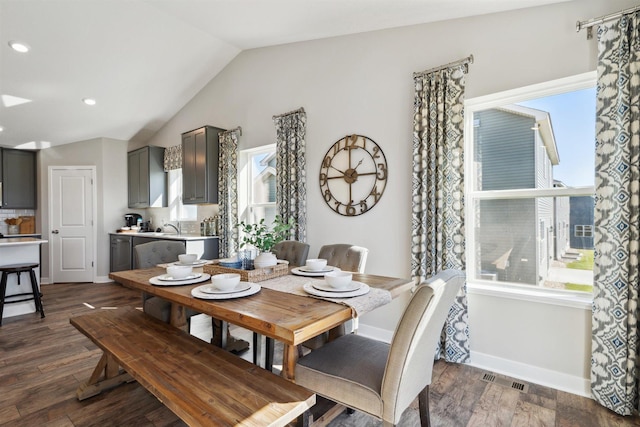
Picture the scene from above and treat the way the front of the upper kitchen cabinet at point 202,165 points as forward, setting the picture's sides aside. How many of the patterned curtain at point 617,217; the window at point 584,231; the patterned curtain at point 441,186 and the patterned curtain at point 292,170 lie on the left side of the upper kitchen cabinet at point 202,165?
4

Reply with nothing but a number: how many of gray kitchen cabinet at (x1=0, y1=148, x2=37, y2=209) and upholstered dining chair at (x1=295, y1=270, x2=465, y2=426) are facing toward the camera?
1

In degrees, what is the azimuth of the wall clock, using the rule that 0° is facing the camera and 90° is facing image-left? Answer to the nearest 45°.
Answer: approximately 45°

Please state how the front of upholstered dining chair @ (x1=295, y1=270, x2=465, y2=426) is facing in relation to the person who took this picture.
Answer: facing away from the viewer and to the left of the viewer

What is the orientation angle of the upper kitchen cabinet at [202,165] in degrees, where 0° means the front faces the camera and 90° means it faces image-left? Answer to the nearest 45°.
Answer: approximately 45°

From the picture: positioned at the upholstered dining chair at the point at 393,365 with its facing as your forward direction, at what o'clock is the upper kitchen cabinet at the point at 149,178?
The upper kitchen cabinet is roughly at 12 o'clock from the upholstered dining chair.

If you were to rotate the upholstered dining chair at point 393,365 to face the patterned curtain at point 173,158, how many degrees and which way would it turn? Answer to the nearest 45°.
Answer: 0° — it already faces it

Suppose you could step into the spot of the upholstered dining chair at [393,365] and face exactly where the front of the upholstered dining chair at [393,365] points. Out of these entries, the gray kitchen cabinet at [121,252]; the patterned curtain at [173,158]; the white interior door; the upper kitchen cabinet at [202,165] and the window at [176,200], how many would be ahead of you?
5

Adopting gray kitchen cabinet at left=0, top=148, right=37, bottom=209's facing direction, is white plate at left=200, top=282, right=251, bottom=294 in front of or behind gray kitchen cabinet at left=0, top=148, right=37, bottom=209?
in front

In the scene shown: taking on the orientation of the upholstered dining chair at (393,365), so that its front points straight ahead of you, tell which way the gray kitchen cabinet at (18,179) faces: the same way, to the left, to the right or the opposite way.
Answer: the opposite way

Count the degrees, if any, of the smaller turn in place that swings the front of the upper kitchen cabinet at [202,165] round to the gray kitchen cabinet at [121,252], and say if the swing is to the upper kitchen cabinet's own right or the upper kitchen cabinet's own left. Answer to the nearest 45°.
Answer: approximately 90° to the upper kitchen cabinet's own right
